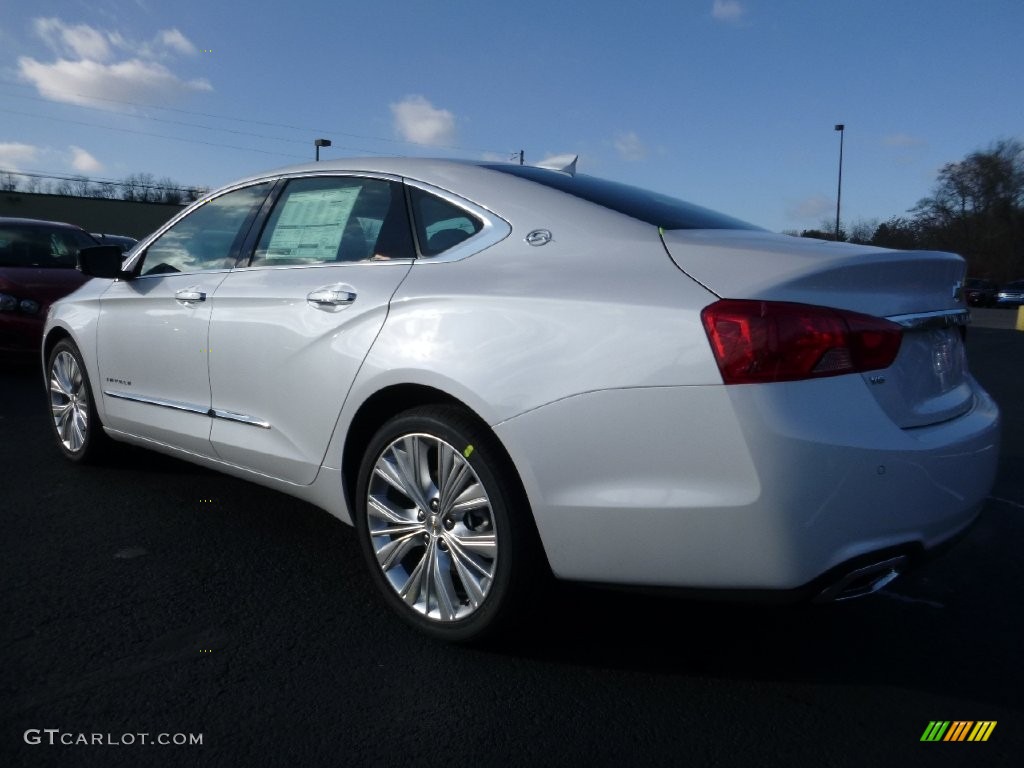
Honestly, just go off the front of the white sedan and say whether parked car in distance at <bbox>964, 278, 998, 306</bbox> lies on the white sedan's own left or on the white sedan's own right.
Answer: on the white sedan's own right

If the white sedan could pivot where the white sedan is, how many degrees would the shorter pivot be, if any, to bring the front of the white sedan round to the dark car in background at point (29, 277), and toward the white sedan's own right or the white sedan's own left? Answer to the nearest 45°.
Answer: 0° — it already faces it

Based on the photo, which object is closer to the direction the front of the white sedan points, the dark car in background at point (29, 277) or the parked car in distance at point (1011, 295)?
the dark car in background

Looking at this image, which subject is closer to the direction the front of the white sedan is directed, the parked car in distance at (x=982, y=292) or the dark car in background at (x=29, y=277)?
the dark car in background

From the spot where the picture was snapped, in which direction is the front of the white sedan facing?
facing away from the viewer and to the left of the viewer

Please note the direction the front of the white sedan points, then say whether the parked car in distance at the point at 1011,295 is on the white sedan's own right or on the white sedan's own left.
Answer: on the white sedan's own right
